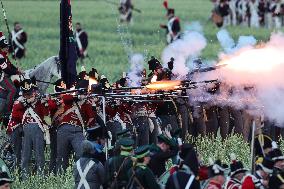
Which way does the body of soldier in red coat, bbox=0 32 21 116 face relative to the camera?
to the viewer's right

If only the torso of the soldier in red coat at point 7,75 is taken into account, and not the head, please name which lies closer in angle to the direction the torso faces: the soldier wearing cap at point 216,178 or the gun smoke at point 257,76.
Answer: the gun smoke

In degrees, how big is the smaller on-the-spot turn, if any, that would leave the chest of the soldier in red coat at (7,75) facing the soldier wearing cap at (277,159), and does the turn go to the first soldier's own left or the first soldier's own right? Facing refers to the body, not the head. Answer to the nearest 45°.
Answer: approximately 45° to the first soldier's own right

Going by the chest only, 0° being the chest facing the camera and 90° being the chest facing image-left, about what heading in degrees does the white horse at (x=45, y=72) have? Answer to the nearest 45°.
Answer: approximately 270°

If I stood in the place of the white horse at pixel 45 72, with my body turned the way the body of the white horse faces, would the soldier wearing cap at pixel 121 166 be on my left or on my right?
on my right

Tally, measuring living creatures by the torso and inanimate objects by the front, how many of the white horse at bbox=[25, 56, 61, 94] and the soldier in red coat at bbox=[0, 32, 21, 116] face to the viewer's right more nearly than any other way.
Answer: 2
